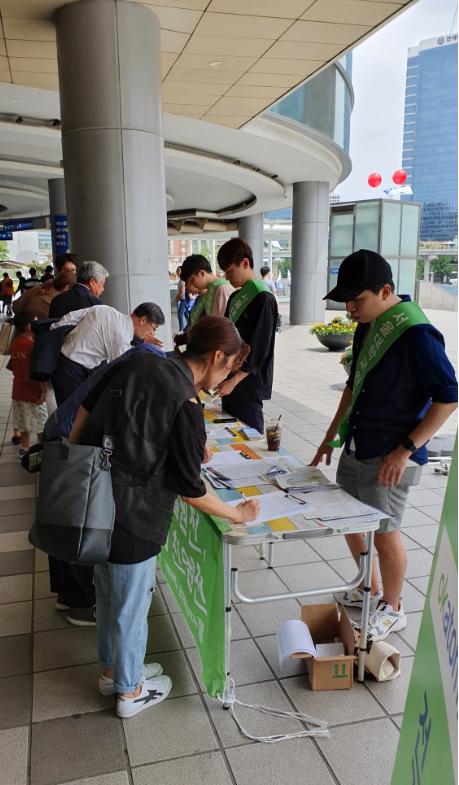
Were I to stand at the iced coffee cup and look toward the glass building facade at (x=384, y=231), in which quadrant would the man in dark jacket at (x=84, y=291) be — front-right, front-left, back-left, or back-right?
front-left

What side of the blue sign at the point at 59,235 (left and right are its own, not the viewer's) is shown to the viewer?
front

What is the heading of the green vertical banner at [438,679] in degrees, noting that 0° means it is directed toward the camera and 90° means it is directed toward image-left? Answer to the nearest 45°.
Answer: approximately 45°

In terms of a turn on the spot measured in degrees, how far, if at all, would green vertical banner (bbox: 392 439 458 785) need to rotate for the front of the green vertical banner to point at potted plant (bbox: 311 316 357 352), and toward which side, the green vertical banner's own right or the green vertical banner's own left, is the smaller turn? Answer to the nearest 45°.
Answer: approximately 135° to the green vertical banner's own right

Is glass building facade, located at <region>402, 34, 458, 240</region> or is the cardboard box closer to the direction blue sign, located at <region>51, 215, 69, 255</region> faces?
the cardboard box

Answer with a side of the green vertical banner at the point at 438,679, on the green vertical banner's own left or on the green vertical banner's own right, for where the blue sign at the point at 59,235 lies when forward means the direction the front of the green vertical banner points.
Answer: on the green vertical banner's own right

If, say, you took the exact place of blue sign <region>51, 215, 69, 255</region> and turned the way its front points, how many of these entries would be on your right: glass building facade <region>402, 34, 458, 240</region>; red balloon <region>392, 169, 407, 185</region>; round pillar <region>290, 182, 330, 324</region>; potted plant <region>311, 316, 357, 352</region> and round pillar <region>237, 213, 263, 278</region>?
0

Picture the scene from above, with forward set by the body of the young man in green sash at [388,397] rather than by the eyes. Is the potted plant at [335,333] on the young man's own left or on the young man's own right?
on the young man's own right

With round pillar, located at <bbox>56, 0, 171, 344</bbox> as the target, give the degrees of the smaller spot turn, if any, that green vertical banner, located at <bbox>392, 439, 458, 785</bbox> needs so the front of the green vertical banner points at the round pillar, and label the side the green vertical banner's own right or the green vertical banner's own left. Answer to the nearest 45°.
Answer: approximately 90° to the green vertical banner's own right

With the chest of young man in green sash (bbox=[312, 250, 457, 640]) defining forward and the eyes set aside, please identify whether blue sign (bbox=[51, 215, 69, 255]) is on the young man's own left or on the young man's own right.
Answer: on the young man's own right

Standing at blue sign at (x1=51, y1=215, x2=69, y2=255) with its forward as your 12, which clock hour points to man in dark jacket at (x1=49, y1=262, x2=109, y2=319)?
The man in dark jacket is roughly at 12 o'clock from the blue sign.

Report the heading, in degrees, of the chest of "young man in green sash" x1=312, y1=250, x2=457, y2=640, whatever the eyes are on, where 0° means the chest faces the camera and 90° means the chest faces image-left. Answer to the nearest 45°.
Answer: approximately 45°

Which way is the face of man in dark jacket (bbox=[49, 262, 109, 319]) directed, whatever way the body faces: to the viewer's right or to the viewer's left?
to the viewer's right

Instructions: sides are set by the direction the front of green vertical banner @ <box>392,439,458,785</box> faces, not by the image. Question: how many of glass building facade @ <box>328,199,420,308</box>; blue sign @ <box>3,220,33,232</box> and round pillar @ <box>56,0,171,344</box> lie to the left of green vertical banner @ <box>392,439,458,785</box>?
0

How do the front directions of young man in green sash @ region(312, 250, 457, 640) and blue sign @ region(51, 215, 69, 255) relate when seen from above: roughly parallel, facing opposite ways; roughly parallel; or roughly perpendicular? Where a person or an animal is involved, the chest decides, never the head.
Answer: roughly perpendicular

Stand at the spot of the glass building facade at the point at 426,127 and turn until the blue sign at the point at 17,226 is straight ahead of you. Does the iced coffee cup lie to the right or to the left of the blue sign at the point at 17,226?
left

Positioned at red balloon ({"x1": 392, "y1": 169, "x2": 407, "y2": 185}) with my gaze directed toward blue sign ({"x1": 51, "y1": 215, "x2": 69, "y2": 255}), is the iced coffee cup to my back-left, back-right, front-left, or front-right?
front-left

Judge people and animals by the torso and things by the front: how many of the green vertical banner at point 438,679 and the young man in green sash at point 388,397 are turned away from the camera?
0

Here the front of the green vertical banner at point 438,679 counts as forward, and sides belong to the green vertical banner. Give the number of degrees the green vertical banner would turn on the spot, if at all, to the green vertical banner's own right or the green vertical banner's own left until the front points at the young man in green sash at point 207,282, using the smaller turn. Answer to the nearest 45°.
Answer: approximately 90° to the green vertical banner's own right

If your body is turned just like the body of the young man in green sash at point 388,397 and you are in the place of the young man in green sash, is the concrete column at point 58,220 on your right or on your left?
on your right
